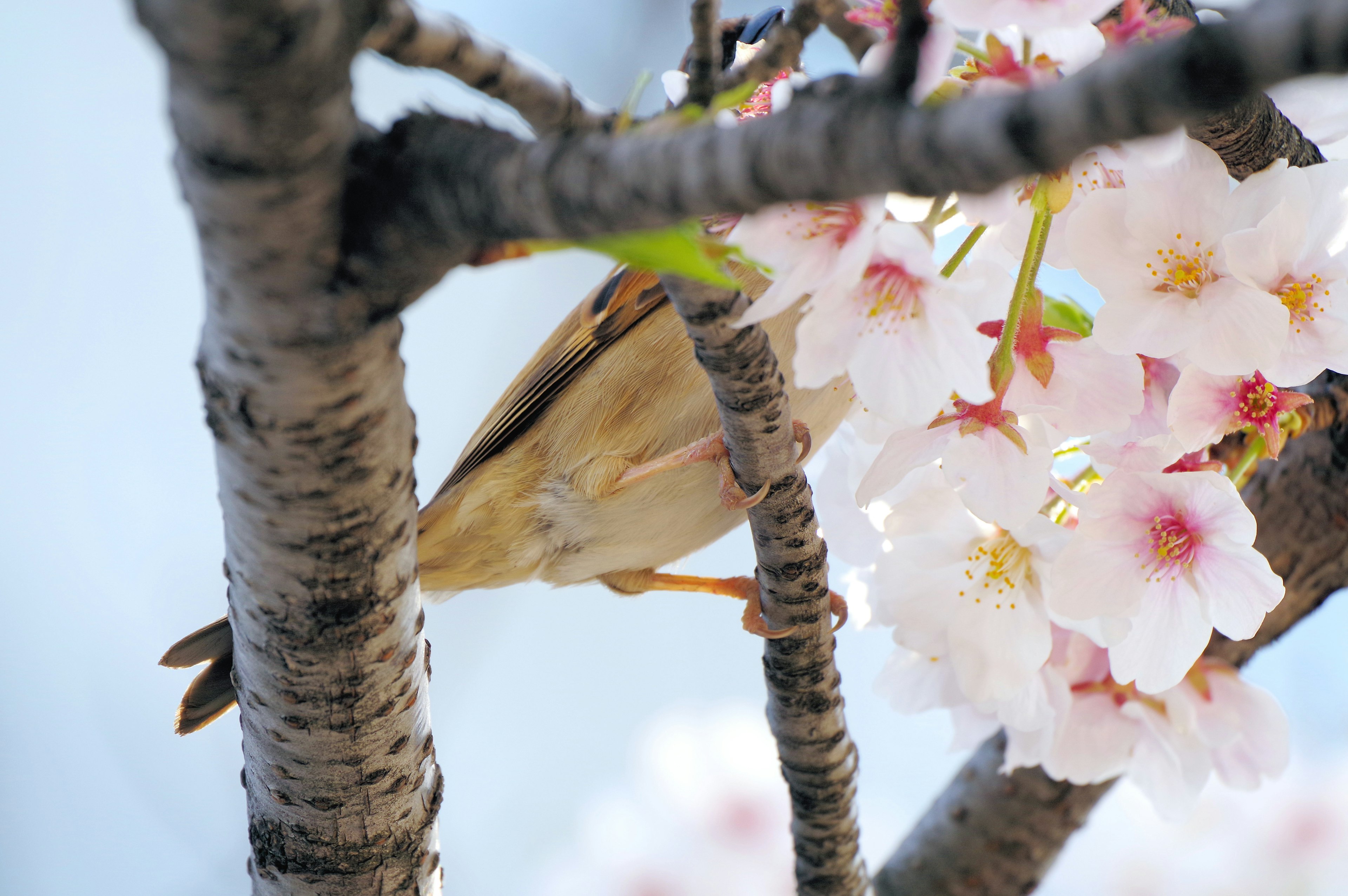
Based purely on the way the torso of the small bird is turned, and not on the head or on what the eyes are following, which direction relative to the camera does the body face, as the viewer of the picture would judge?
to the viewer's right

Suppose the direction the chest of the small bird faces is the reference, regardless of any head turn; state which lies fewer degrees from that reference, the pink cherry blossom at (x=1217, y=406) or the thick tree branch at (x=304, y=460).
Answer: the pink cherry blossom

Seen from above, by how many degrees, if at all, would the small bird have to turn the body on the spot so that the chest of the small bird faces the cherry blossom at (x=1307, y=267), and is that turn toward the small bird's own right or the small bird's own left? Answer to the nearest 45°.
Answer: approximately 45° to the small bird's own right

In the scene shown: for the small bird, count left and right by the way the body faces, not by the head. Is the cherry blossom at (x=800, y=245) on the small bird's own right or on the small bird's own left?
on the small bird's own right
